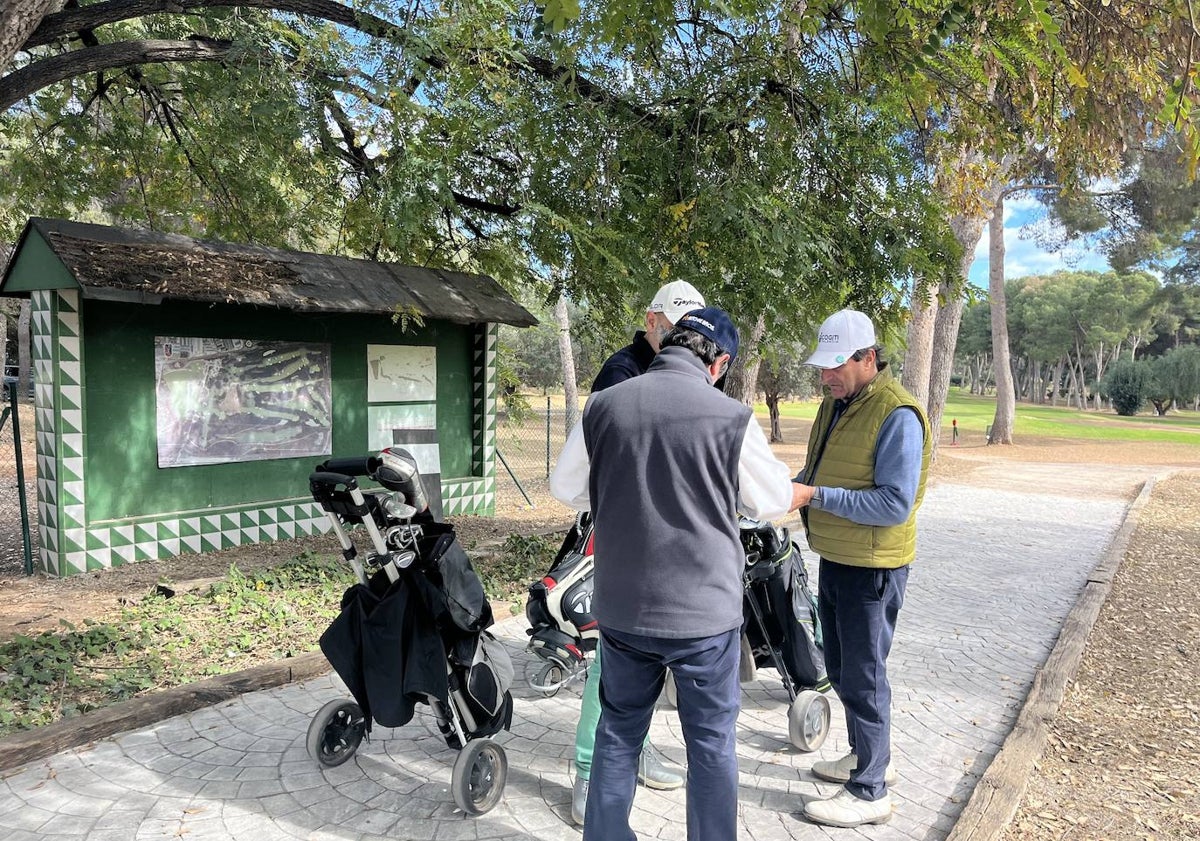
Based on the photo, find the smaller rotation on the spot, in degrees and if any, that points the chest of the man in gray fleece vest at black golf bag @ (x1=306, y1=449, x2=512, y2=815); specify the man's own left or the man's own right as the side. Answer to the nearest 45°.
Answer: approximately 45° to the man's own left

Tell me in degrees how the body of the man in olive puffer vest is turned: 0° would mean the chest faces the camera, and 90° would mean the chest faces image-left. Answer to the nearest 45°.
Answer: approximately 90°

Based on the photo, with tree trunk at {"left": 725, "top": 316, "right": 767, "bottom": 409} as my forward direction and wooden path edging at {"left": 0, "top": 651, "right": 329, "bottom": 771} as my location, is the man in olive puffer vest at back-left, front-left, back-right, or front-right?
front-right

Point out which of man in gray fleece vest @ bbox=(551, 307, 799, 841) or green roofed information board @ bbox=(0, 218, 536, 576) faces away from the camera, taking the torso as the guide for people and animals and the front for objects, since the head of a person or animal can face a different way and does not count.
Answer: the man in gray fleece vest

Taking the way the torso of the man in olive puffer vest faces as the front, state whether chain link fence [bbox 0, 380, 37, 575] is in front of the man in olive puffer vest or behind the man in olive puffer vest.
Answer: in front

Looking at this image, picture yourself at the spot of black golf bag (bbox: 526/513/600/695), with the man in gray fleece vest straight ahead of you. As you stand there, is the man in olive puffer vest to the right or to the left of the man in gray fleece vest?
left

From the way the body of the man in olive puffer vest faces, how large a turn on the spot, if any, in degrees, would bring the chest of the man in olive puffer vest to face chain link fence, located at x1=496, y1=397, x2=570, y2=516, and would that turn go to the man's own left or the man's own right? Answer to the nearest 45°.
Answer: approximately 45° to the man's own right

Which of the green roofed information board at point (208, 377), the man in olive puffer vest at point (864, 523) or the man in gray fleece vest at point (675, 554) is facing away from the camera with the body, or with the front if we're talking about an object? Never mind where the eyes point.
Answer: the man in gray fleece vest

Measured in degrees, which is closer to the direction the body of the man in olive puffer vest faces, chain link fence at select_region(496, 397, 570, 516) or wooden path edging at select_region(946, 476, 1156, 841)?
the chain link fence

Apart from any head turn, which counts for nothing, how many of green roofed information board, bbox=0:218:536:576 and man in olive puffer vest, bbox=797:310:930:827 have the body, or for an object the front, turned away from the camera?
0

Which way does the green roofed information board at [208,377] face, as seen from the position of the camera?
facing the viewer and to the right of the viewer

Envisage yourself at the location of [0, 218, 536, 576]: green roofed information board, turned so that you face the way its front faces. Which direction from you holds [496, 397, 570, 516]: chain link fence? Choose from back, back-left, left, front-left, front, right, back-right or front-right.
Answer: left

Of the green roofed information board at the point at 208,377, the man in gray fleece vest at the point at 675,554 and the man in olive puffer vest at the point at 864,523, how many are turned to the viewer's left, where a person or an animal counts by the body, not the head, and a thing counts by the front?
1

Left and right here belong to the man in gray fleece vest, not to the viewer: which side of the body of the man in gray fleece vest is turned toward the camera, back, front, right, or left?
back

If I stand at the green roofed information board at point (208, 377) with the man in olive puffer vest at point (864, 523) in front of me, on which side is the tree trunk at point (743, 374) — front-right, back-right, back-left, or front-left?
back-left

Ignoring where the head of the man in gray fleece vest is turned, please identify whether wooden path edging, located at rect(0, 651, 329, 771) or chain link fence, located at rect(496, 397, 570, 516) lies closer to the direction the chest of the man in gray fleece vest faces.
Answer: the chain link fence

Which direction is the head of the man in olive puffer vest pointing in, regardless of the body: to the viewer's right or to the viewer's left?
to the viewer's left

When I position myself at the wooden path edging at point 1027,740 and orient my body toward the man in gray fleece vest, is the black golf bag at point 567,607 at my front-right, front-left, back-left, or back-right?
front-right

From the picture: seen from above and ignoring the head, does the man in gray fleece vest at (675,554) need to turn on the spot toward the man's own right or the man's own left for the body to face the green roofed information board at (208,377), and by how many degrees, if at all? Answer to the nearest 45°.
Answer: approximately 45° to the man's own left

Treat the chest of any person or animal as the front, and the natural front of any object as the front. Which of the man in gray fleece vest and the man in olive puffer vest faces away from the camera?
the man in gray fleece vest
